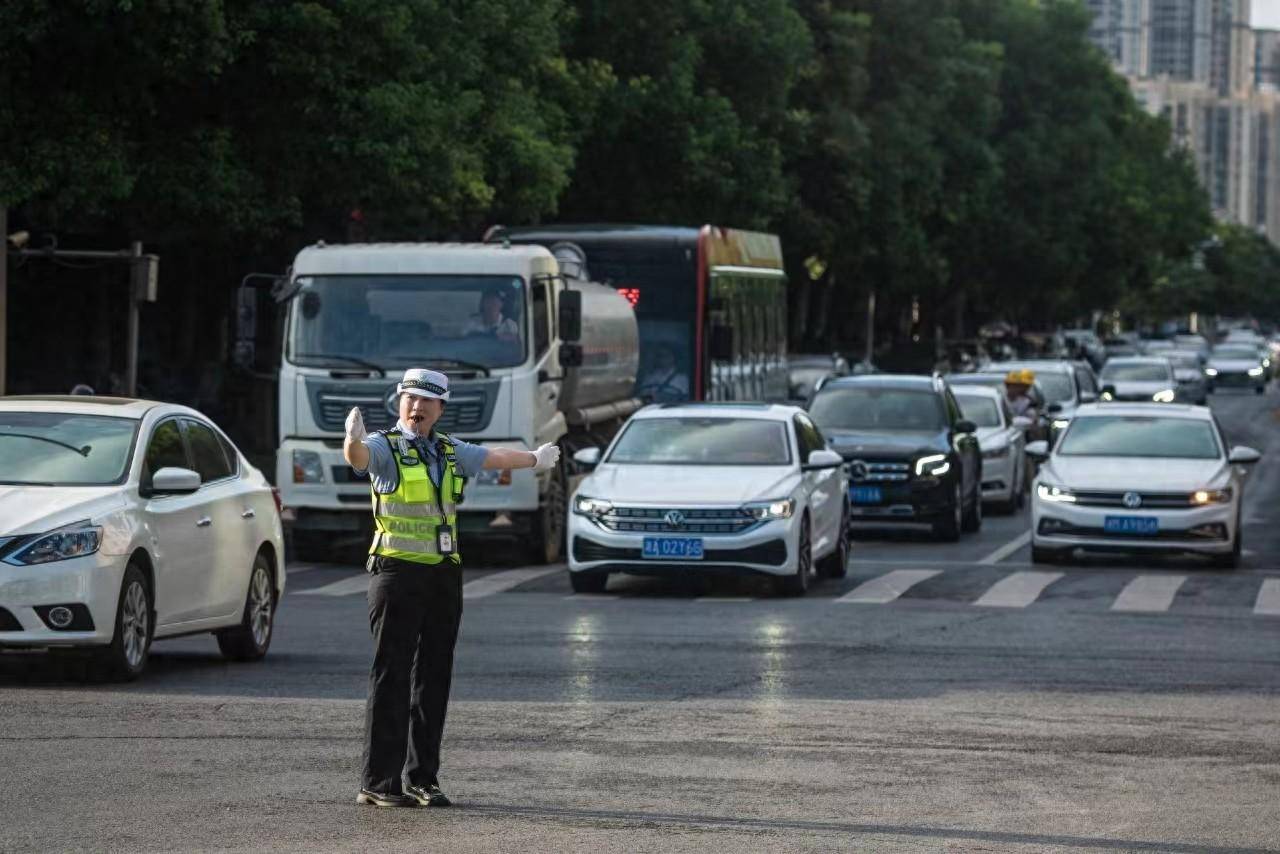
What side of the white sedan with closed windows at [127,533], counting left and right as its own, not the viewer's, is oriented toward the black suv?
back

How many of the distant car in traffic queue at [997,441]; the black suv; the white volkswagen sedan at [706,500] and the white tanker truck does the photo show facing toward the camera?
4

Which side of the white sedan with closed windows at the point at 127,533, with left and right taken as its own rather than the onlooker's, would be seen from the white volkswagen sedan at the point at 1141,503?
back

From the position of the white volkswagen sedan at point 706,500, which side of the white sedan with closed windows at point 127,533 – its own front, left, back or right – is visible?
back

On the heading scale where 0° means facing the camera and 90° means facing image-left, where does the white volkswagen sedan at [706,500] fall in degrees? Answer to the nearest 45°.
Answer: approximately 0°

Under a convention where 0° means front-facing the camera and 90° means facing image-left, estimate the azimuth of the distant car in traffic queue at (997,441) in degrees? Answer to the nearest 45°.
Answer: approximately 0°

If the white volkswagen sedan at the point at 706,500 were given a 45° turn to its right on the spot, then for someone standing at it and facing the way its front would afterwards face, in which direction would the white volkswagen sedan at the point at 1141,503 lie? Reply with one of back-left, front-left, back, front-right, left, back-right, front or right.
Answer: back

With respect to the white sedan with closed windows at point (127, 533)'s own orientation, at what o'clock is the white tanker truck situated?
The white tanker truck is roughly at 5 o'clock from the white sedan with closed windows.
